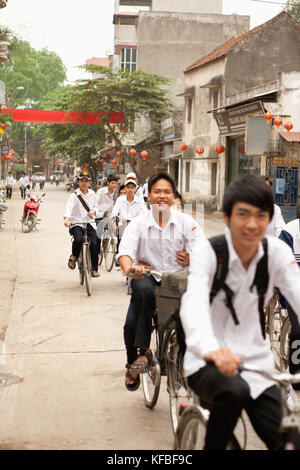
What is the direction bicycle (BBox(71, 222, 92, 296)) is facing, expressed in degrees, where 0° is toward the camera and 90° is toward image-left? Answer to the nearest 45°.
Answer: approximately 0°

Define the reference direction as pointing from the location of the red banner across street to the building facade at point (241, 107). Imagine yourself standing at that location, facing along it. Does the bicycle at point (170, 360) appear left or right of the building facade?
right

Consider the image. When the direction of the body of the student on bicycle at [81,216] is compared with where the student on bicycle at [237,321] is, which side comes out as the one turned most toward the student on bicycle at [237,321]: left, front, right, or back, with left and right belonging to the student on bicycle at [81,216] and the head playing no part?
front

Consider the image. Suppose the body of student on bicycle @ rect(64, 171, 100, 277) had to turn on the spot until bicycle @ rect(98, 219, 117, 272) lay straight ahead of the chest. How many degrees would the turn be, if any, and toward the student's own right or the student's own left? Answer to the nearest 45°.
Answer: approximately 180°

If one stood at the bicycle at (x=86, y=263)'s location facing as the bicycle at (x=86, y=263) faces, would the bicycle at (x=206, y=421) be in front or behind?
in front

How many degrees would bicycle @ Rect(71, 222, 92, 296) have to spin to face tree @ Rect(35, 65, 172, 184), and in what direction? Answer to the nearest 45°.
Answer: approximately 180°

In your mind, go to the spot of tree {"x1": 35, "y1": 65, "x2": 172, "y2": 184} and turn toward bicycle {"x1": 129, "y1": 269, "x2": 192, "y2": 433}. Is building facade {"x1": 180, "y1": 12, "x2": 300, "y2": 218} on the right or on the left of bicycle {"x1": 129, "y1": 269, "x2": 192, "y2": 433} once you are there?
left

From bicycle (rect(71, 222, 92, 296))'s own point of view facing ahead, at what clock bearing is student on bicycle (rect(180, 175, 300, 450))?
The student on bicycle is roughly at 12 o'clock from the bicycle.

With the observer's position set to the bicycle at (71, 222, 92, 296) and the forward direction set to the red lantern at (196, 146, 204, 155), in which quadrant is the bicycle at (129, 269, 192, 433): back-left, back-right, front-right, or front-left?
back-right

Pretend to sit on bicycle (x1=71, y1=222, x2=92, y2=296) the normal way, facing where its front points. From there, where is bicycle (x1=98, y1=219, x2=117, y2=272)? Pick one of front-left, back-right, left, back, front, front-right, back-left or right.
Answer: back
